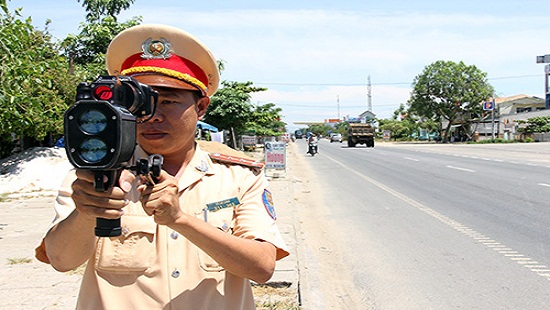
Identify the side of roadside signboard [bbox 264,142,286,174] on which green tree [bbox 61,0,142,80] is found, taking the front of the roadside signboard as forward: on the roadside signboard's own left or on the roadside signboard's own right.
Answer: on the roadside signboard's own right

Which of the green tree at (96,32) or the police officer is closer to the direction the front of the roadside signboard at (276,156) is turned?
the police officer

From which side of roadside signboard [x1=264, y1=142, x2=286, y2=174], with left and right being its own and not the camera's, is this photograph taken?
front

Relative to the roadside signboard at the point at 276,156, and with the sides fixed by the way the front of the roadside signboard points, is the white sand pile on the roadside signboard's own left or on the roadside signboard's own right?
on the roadside signboard's own right

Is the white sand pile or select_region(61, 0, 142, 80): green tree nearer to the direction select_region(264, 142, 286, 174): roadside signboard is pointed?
the white sand pile

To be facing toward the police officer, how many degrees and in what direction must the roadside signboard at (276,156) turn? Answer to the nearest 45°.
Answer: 0° — it already faces them

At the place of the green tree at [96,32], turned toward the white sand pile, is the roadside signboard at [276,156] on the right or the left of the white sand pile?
left

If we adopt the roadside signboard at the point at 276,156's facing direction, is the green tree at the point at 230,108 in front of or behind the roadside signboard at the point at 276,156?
behind

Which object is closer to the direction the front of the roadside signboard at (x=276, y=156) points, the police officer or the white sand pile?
the police officer
